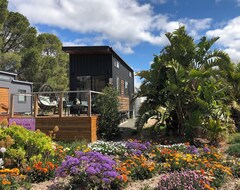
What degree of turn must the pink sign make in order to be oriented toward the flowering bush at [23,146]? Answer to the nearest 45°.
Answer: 0° — it already faces it

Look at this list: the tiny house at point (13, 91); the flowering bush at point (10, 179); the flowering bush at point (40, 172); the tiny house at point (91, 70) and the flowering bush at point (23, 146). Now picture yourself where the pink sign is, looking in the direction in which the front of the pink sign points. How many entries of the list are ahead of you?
3

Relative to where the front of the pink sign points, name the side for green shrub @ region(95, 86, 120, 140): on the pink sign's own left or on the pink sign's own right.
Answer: on the pink sign's own left

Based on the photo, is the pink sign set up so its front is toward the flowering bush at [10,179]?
yes

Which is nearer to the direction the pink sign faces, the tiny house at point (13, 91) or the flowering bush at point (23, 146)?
the flowering bush

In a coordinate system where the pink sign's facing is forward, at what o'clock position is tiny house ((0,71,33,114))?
The tiny house is roughly at 6 o'clock from the pink sign.

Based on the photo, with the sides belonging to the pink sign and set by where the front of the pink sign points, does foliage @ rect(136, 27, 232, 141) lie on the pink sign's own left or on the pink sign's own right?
on the pink sign's own left

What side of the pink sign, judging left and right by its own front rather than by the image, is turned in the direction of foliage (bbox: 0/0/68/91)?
back

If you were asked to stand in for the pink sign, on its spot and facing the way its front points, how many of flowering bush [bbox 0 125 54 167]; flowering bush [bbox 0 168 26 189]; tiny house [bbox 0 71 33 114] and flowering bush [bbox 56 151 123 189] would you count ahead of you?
3

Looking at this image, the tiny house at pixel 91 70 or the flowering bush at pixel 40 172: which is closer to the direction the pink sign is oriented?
the flowering bush

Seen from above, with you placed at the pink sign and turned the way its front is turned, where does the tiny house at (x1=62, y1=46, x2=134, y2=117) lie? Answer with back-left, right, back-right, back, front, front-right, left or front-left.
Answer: back-left

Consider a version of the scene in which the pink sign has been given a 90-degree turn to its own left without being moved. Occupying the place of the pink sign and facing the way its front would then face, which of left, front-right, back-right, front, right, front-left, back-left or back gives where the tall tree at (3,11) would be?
left

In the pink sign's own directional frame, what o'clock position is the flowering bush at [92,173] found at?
The flowering bush is roughly at 12 o'clock from the pink sign.

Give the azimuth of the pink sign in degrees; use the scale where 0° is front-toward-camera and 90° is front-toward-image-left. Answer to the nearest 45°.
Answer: approximately 0°
